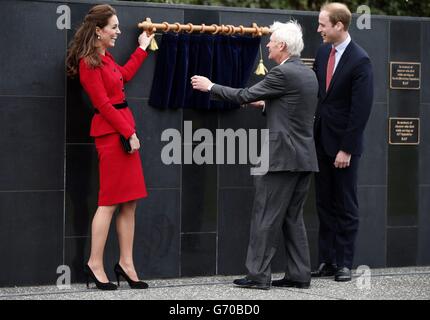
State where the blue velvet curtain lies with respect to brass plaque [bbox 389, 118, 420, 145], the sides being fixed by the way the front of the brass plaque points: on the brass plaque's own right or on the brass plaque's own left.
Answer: on the brass plaque's own right

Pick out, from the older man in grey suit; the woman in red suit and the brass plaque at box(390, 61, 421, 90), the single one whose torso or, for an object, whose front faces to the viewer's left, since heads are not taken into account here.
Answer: the older man in grey suit

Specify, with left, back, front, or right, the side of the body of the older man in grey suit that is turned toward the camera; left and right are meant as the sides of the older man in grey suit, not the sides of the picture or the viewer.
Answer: left

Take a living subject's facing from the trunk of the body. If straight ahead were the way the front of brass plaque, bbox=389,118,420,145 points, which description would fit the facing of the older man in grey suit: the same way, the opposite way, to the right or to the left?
to the right

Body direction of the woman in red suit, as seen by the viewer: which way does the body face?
to the viewer's right

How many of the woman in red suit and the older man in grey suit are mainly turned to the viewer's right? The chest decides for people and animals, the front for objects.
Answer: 1

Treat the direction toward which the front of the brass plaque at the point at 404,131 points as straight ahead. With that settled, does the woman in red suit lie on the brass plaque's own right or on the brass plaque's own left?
on the brass plaque's own right

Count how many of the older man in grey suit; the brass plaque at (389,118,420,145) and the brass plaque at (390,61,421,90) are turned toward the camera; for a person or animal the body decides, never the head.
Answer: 2

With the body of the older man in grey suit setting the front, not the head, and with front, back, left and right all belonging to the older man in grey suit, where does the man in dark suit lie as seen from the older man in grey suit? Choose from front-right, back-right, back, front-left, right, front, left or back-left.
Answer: back-right

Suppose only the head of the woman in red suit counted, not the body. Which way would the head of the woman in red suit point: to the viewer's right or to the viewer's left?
to the viewer's right

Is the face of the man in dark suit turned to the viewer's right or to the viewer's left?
to the viewer's left
